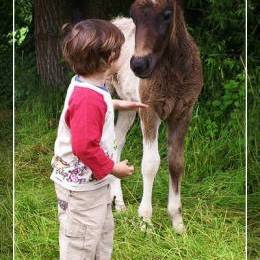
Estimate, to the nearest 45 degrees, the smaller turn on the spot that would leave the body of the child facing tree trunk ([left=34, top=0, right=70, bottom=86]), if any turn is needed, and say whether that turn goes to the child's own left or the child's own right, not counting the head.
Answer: approximately 90° to the child's own left

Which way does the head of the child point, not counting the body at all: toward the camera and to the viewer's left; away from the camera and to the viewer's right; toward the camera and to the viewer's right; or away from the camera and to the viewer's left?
away from the camera and to the viewer's right

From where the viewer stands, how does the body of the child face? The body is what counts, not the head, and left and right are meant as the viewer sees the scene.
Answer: facing to the right of the viewer
